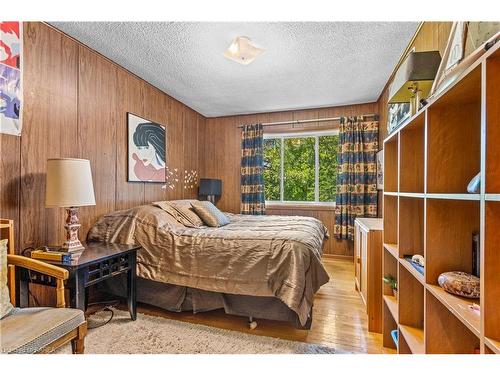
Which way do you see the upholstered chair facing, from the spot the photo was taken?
facing the viewer and to the right of the viewer

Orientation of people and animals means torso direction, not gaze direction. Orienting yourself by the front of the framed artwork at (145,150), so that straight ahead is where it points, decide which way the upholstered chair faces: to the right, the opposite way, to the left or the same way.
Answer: the same way

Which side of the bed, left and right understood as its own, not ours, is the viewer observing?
right

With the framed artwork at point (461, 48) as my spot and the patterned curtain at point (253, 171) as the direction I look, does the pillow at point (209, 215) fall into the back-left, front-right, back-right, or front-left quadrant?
front-left

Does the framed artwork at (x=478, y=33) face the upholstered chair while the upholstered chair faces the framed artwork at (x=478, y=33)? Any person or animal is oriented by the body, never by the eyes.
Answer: yes

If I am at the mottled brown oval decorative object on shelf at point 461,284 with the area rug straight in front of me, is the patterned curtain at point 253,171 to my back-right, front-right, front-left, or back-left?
front-right

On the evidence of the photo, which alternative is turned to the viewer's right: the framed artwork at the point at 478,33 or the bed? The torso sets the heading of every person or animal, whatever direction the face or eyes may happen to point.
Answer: the bed

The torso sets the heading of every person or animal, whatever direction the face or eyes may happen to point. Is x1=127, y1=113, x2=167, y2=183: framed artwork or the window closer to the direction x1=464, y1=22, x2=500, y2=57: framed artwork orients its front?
the framed artwork

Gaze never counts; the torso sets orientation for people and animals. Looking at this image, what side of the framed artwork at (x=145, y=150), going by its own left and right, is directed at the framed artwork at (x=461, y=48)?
front

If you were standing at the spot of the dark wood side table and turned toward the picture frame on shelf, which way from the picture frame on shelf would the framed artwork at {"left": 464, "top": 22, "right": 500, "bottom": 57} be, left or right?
right

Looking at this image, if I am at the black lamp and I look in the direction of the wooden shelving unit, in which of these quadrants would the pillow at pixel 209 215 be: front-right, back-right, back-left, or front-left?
front-right

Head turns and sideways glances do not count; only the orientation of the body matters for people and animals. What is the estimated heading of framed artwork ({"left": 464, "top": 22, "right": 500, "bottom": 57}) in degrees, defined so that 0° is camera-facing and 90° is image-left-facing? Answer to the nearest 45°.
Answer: approximately 45°

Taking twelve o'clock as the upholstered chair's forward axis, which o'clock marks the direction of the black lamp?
The black lamp is roughly at 9 o'clock from the upholstered chair.

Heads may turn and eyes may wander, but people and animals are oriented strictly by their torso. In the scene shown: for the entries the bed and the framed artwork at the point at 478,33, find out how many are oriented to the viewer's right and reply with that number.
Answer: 1

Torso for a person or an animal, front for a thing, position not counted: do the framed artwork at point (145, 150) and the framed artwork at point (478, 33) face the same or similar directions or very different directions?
very different directions

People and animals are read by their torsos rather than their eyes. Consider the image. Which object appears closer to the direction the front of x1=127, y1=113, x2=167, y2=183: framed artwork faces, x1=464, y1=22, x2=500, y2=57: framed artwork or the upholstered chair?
the framed artwork

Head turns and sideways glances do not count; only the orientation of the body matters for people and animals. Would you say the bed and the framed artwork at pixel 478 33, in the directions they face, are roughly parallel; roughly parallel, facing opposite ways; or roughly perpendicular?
roughly parallel, facing opposite ways

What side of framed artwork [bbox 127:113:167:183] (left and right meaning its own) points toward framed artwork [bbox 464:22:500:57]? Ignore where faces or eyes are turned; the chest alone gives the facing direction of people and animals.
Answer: front

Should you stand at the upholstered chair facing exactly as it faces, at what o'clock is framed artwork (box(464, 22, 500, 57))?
The framed artwork is roughly at 12 o'clock from the upholstered chair.

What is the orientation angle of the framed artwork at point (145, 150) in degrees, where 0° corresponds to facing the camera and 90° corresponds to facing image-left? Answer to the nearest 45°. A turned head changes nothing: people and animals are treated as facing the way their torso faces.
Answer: approximately 315°

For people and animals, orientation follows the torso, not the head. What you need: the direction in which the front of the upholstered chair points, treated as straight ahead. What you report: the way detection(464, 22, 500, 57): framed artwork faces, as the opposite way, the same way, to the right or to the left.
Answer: the opposite way
